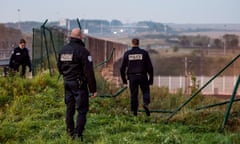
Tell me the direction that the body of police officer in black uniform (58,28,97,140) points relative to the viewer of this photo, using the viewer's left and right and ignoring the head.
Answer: facing away from the viewer and to the right of the viewer

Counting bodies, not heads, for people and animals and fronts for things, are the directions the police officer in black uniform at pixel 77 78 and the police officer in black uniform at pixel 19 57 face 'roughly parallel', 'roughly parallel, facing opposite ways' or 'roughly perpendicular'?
roughly perpendicular

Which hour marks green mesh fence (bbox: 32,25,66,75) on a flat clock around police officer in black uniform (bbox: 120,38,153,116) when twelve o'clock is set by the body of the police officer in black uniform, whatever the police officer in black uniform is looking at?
The green mesh fence is roughly at 11 o'clock from the police officer in black uniform.

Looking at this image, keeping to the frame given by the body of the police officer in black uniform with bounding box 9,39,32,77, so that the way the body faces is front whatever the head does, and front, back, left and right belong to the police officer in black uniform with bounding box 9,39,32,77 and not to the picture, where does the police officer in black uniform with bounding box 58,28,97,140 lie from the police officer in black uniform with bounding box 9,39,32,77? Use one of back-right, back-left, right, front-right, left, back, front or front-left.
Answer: front-right

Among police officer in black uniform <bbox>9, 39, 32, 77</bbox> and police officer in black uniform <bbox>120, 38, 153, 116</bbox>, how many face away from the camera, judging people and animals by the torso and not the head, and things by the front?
1

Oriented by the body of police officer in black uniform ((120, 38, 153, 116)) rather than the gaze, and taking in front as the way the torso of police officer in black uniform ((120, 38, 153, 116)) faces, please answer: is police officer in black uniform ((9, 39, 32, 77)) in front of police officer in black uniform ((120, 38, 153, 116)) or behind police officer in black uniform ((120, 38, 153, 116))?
in front

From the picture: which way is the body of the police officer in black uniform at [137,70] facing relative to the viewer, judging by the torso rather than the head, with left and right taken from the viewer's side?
facing away from the viewer

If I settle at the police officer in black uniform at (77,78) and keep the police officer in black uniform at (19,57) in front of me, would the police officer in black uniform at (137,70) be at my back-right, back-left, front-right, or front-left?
front-right

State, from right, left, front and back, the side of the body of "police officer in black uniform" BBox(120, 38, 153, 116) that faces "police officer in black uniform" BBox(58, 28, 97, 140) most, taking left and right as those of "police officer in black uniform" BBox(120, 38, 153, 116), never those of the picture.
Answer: back

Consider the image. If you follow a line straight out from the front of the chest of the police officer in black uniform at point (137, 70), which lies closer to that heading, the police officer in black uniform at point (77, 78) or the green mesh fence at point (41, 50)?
the green mesh fence

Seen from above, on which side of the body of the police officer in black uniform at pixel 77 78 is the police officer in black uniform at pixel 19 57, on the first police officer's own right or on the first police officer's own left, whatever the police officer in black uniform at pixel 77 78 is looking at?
on the first police officer's own left

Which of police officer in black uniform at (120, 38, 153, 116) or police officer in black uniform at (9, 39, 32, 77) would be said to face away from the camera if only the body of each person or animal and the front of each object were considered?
police officer in black uniform at (120, 38, 153, 116)

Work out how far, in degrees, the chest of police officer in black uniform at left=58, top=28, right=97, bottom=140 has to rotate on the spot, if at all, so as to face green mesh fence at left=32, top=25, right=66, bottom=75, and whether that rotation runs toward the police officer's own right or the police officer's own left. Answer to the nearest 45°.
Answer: approximately 45° to the police officer's own left
